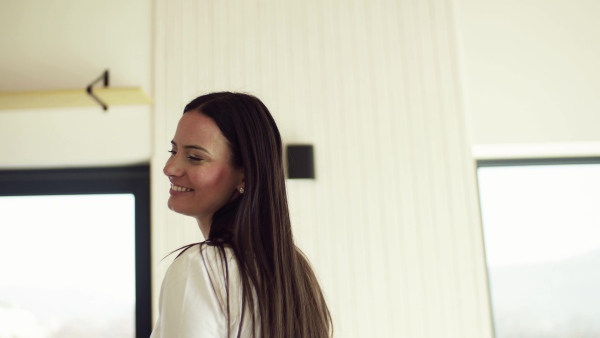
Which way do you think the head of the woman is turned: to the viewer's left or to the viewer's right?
to the viewer's left

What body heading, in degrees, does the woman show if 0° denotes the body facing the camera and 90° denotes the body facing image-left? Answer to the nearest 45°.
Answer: approximately 135°

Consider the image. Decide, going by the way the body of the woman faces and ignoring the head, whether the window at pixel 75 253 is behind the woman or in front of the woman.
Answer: in front

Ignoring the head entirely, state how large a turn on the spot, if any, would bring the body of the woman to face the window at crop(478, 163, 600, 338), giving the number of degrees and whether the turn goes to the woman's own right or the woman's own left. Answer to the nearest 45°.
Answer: approximately 90° to the woman's own right

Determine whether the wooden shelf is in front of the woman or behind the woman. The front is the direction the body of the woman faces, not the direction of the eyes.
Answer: in front
